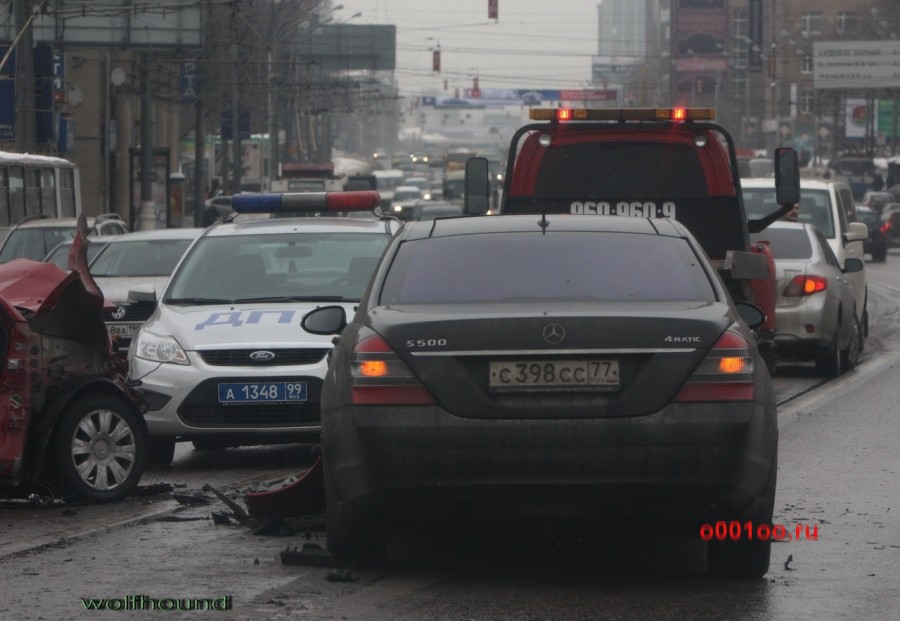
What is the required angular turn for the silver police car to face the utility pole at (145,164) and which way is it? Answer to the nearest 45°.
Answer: approximately 180°

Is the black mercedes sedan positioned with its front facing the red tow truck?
yes

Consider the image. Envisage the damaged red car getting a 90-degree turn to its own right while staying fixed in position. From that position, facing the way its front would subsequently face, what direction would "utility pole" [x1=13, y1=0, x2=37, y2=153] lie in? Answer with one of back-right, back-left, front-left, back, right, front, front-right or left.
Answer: back

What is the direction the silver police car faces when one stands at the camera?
facing the viewer

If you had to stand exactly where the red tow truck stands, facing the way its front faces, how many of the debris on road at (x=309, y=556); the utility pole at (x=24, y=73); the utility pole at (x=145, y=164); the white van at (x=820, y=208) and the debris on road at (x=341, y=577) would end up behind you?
2

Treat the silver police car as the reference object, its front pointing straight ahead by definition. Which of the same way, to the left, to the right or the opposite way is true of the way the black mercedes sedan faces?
the opposite way

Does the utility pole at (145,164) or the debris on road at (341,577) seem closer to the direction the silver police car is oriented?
the debris on road

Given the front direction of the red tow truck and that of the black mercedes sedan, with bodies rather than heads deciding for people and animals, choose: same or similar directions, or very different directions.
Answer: same or similar directions

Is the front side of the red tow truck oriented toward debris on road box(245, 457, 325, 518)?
no

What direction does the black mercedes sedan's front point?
away from the camera

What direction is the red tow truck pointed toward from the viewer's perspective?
away from the camera

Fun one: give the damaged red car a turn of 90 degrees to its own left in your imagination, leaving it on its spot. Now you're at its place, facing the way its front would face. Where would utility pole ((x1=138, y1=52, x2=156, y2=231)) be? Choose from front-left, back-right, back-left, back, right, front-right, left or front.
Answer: front

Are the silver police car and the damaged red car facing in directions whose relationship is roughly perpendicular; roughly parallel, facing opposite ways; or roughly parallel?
roughly perpendicular

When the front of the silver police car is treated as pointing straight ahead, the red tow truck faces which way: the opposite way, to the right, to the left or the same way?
the opposite way

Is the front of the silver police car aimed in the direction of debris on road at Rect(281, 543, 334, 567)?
yes

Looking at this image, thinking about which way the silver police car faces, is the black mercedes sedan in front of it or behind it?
in front
